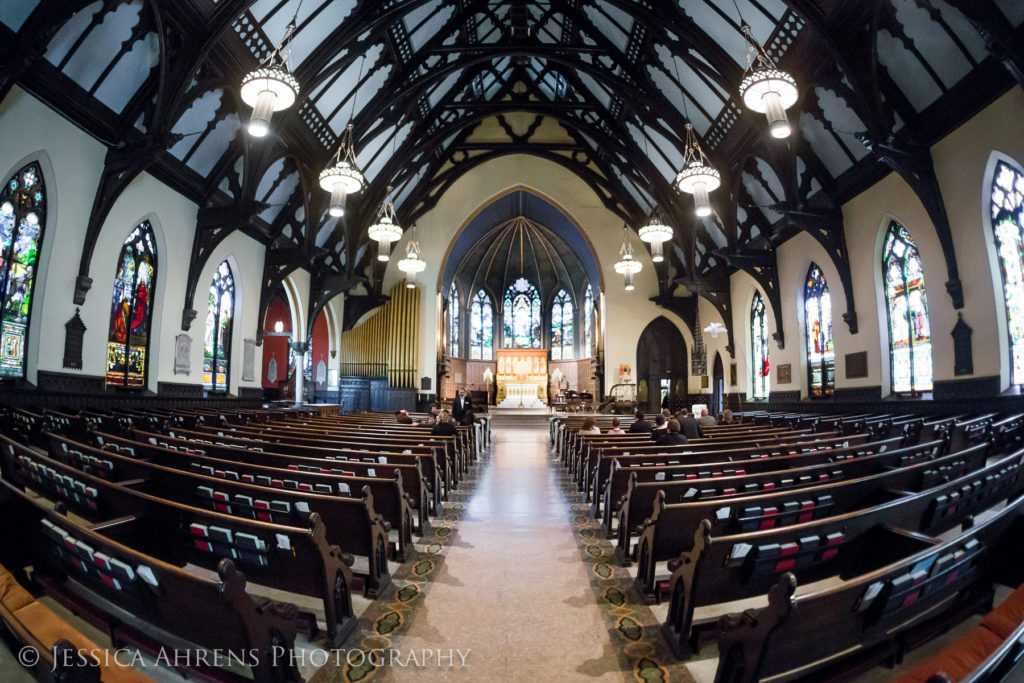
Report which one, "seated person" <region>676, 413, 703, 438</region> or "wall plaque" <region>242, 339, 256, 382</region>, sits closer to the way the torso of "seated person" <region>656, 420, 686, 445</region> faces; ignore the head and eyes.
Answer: the seated person

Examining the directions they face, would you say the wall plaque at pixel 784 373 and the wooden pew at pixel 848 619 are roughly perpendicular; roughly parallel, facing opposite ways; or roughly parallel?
roughly perpendicular

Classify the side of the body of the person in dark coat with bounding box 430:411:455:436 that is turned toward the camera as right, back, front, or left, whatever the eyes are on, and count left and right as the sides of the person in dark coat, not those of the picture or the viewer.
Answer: back

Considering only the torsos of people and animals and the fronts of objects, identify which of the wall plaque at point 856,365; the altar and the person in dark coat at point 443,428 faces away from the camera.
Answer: the person in dark coat

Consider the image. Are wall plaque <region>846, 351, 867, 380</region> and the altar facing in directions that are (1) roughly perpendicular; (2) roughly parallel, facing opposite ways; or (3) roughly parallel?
roughly perpendicular

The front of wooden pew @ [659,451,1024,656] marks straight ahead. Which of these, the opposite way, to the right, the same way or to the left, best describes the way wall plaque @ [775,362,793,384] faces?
to the left

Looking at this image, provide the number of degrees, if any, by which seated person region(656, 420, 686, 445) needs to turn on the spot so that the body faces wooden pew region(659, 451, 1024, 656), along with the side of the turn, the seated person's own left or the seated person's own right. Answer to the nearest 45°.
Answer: approximately 180°

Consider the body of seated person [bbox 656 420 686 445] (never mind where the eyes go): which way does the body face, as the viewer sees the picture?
away from the camera

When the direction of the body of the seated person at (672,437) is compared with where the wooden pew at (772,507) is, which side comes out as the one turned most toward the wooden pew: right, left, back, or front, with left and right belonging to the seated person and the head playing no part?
back

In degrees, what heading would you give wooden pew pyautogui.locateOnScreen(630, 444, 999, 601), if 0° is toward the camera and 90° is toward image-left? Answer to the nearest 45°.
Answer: approximately 135°

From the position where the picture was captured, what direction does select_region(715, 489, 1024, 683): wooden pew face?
facing away from the viewer and to the left of the viewer
